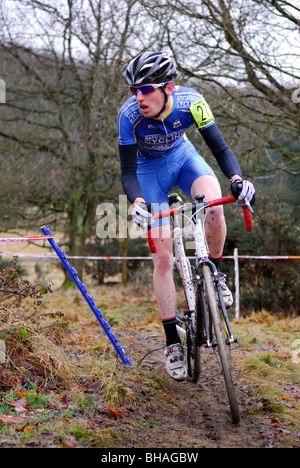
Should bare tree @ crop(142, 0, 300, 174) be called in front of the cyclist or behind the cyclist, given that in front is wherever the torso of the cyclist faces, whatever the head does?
behind

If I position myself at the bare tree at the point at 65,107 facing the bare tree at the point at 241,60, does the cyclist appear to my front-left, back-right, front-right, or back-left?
front-right

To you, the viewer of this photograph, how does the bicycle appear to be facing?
facing the viewer

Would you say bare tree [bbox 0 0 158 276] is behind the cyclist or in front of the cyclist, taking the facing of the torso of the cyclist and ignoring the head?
behind

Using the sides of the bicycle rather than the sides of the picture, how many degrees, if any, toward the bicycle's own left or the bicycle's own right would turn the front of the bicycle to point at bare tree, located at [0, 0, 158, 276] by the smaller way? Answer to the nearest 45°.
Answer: approximately 180°

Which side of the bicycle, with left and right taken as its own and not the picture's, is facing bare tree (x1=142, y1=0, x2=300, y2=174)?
back

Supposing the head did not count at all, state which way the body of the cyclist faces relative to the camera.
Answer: toward the camera
